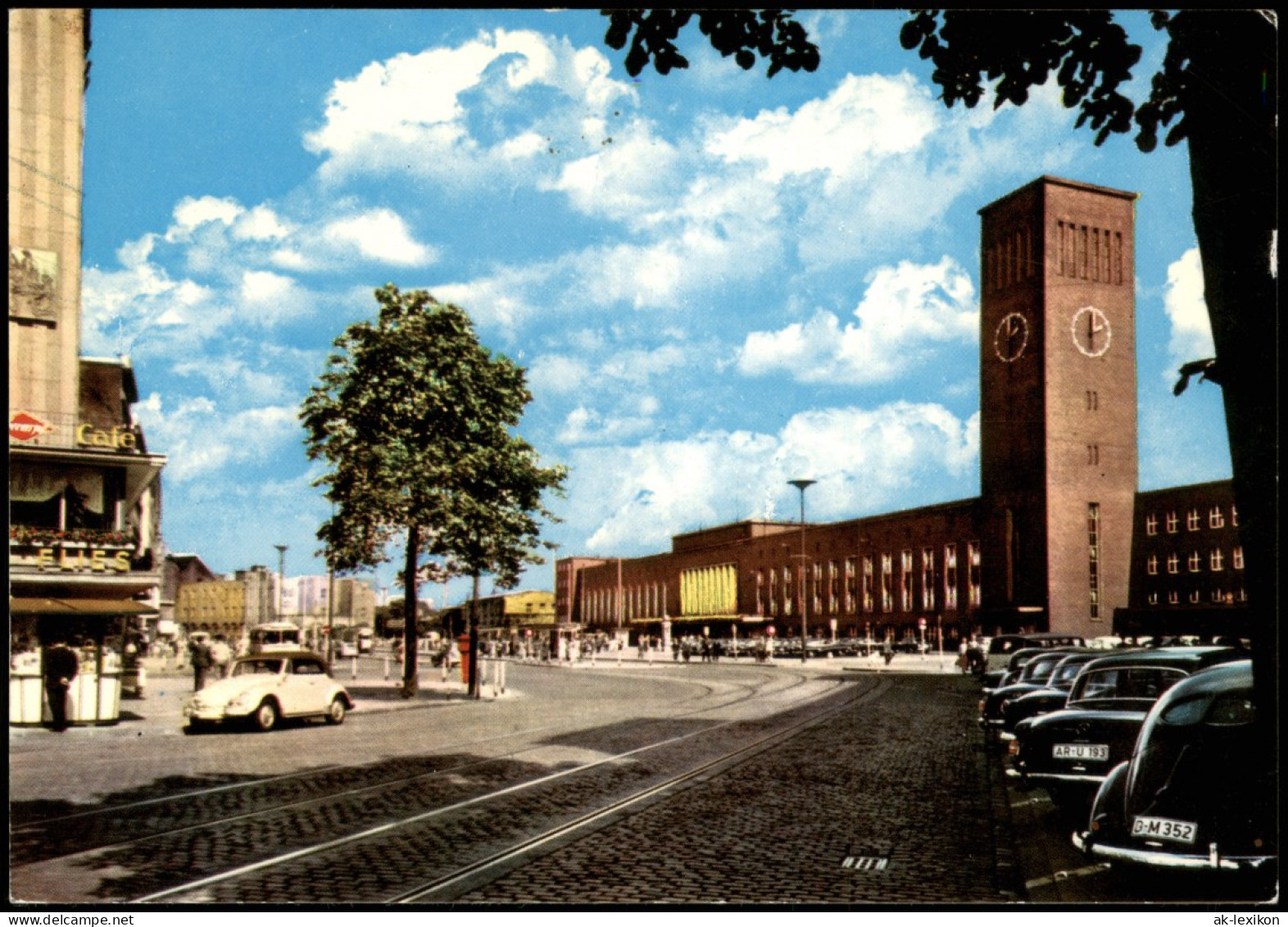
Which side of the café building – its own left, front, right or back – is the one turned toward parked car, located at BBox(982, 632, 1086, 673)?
left

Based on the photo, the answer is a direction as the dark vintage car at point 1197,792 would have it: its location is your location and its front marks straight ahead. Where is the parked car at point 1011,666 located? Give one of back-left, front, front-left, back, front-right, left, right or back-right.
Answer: front-left

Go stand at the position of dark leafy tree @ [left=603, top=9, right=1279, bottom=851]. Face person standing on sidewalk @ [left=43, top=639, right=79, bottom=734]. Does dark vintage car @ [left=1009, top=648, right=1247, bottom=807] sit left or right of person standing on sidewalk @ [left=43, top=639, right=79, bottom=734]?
right

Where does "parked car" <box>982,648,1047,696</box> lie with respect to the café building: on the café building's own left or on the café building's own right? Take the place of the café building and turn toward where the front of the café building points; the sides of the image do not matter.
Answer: on the café building's own left

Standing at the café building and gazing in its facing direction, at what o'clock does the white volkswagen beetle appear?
The white volkswagen beetle is roughly at 11 o'clock from the café building.

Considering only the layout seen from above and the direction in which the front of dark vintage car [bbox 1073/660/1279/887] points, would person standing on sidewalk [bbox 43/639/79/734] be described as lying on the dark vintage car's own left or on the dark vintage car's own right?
on the dark vintage car's own left

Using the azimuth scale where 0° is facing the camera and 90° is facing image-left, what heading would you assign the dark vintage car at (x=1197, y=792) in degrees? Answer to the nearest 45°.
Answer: approximately 225°
